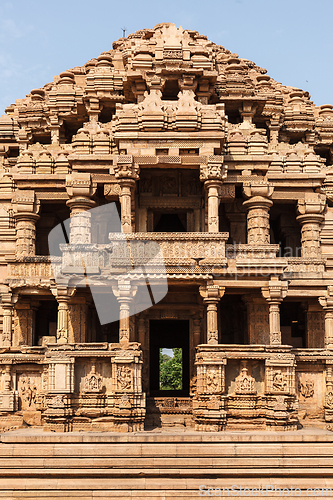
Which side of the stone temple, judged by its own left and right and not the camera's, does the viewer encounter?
front
